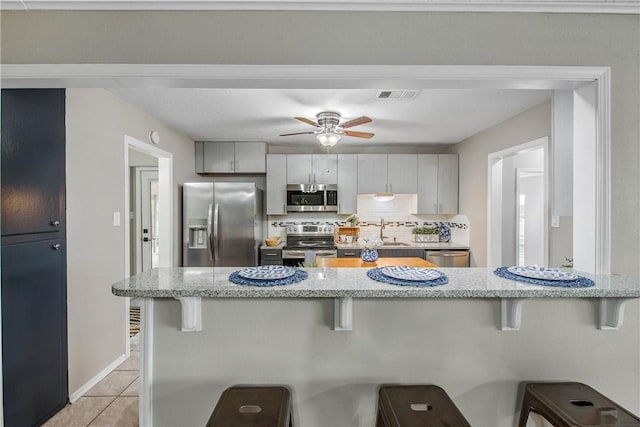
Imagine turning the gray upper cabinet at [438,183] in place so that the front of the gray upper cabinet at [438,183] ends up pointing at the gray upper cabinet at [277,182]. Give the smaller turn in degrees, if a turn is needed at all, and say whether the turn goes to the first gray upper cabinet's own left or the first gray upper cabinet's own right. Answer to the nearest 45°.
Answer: approximately 90° to the first gray upper cabinet's own right

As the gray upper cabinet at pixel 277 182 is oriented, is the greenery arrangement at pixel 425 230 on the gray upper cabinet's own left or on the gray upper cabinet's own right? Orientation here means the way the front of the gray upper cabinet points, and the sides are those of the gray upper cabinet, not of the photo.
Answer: on the gray upper cabinet's own left

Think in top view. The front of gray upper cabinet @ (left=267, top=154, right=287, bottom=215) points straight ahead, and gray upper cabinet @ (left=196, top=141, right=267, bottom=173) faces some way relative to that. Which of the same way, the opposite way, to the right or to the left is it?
the same way

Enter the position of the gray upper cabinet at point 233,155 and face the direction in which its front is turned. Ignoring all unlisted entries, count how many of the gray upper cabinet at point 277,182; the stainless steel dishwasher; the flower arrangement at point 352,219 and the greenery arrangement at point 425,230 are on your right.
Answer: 0

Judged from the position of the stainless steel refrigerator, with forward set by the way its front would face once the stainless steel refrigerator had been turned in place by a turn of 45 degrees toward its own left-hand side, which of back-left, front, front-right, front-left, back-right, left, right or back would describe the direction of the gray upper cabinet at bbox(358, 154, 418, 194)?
front-left

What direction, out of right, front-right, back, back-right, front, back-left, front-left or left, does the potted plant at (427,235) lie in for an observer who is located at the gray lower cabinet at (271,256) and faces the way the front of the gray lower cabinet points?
left

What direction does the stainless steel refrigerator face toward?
toward the camera

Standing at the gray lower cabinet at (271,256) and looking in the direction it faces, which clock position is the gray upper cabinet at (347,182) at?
The gray upper cabinet is roughly at 9 o'clock from the gray lower cabinet.

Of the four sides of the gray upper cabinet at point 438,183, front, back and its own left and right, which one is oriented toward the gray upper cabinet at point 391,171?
right

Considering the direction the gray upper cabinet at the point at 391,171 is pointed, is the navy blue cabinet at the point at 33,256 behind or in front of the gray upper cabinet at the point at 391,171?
in front

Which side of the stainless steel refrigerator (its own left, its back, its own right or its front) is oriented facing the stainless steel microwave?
left

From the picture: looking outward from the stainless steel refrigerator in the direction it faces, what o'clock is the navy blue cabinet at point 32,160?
The navy blue cabinet is roughly at 1 o'clock from the stainless steel refrigerator.

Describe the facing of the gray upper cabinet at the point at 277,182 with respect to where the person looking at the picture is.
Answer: facing the viewer

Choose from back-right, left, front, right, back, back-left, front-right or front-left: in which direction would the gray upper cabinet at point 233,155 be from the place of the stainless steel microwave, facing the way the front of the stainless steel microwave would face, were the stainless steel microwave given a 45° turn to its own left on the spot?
back-right

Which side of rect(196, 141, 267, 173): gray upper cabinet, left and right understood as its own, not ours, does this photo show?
front

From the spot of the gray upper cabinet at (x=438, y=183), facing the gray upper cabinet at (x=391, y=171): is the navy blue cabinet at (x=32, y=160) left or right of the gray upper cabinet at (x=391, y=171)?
left

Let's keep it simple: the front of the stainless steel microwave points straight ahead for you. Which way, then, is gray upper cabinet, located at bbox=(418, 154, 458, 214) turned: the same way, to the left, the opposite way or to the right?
the same way

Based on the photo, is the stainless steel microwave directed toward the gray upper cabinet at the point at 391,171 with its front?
no

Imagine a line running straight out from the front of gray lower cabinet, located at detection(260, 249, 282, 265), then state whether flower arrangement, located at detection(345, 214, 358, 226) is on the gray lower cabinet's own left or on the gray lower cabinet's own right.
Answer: on the gray lower cabinet's own left

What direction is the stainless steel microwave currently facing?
toward the camera

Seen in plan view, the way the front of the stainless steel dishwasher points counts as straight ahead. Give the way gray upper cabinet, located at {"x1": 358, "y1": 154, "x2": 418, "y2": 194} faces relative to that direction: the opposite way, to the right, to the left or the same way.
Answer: the same way
